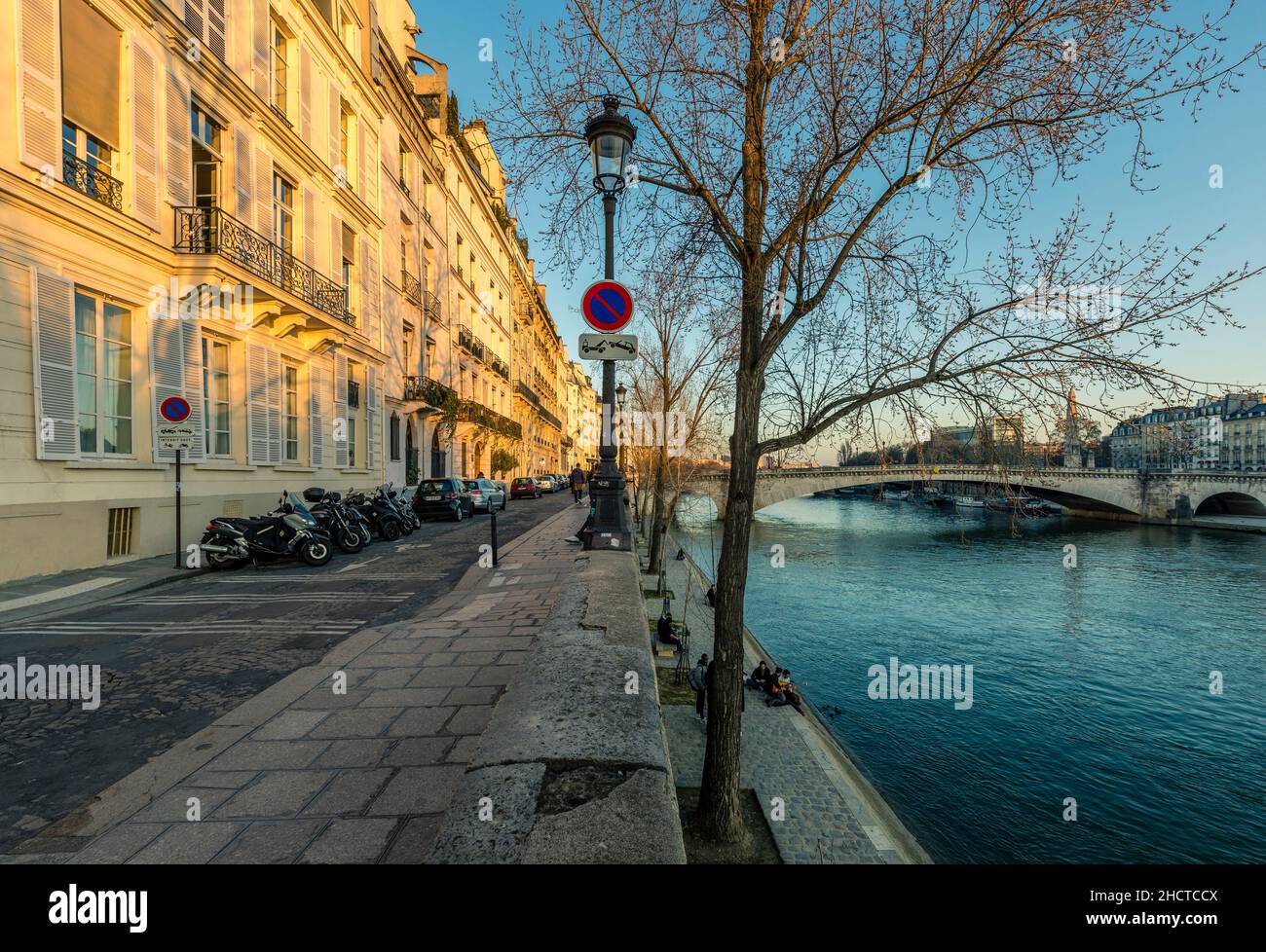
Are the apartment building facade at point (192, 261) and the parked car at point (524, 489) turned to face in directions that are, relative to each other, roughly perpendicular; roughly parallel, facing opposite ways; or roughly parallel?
roughly perpendicular

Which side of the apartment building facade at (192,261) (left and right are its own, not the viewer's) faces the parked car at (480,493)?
left

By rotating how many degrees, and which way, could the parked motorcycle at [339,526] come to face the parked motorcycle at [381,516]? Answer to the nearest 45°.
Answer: approximately 135° to its left

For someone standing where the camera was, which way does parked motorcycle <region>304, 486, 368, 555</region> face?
facing the viewer and to the right of the viewer

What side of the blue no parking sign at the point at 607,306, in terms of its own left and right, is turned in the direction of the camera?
front

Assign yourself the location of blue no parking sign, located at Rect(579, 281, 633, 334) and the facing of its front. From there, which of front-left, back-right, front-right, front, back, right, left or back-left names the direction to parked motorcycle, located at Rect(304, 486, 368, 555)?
back-right

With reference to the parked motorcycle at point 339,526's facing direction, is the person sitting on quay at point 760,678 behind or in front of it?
in front

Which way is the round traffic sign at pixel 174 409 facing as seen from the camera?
toward the camera

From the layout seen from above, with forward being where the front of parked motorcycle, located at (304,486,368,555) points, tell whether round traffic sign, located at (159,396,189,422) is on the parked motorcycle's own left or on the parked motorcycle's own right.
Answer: on the parked motorcycle's own right

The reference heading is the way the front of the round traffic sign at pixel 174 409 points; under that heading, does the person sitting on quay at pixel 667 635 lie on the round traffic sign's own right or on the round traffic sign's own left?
on the round traffic sign's own left

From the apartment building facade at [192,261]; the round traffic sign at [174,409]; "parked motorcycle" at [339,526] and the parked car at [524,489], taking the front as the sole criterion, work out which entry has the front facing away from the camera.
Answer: the parked car
